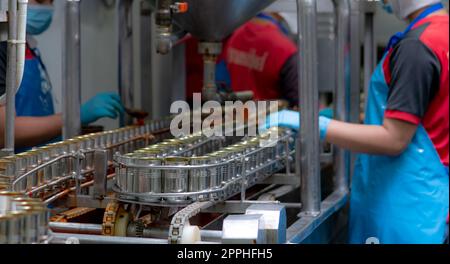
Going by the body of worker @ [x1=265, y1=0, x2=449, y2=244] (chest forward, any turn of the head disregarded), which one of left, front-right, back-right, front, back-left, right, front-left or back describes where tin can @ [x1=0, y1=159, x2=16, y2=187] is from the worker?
front-left

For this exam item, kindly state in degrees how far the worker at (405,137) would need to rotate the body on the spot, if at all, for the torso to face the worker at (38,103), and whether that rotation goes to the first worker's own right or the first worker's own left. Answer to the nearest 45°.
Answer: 0° — they already face them

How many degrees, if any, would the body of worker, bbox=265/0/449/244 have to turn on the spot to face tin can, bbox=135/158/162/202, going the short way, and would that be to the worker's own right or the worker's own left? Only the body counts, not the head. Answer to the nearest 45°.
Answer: approximately 45° to the worker's own left

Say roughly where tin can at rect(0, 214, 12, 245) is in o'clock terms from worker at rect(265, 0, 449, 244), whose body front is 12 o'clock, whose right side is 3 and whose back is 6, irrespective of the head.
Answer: The tin can is roughly at 10 o'clock from the worker.

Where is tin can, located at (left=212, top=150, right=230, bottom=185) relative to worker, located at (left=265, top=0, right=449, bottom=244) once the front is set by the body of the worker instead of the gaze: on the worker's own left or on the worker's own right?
on the worker's own left

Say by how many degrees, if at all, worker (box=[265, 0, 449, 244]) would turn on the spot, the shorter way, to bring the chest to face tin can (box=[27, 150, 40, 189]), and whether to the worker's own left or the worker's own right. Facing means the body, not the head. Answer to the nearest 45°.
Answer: approximately 45° to the worker's own left

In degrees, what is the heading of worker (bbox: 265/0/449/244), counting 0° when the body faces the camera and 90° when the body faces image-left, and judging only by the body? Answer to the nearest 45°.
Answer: approximately 90°

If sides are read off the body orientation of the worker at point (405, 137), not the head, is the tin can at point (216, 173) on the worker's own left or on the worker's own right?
on the worker's own left

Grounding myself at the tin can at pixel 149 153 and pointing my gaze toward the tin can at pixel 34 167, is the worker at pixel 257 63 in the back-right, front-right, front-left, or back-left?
back-right
